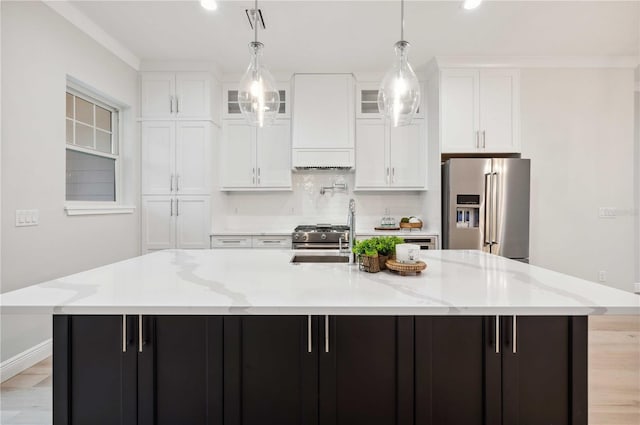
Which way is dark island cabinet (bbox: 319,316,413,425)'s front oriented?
toward the camera

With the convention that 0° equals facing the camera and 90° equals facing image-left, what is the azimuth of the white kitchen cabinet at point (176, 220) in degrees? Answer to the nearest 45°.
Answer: approximately 0°

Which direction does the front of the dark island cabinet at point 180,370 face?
toward the camera

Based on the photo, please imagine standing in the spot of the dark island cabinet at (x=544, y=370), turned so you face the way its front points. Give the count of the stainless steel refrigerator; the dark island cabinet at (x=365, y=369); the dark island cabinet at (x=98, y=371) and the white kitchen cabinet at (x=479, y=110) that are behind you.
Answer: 2

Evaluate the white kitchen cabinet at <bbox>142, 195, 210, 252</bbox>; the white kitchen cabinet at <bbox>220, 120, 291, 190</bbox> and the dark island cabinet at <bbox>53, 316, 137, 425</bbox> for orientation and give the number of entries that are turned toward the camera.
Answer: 3

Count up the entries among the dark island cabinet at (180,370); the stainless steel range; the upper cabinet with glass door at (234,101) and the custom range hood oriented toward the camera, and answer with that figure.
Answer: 4

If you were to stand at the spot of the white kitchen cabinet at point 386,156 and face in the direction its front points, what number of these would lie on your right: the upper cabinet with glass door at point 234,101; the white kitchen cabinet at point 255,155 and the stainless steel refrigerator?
2

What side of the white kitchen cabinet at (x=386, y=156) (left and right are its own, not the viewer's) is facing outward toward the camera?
front

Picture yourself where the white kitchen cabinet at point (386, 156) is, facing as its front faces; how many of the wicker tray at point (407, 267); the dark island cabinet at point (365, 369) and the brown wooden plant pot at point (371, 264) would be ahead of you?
3

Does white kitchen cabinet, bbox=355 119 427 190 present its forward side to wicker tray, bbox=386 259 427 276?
yes

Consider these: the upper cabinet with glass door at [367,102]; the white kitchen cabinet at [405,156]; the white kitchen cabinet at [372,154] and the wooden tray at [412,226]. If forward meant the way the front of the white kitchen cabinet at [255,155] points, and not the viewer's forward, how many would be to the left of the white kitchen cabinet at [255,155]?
4

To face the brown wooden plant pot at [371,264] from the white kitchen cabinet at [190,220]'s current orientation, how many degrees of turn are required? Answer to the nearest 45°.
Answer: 0° — it already faces it

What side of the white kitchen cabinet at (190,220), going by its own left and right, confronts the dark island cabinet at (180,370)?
front

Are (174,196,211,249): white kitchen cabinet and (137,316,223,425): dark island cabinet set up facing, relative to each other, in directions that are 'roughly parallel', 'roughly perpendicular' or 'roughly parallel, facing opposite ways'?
roughly parallel

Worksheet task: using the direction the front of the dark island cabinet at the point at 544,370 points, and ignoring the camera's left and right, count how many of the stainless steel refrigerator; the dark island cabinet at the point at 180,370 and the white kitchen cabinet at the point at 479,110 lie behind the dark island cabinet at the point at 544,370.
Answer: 2
